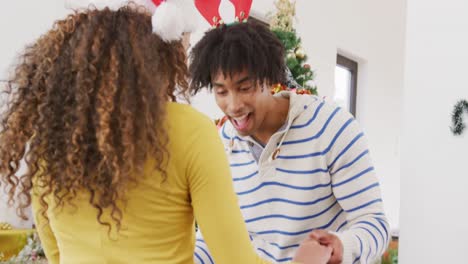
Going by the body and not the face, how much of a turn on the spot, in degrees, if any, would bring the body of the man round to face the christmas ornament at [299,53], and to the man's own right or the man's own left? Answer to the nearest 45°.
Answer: approximately 135° to the man's own right

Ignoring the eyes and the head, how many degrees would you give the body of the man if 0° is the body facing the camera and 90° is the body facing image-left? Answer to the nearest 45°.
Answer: approximately 45°

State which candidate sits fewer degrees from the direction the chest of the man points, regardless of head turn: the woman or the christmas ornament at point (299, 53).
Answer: the woman

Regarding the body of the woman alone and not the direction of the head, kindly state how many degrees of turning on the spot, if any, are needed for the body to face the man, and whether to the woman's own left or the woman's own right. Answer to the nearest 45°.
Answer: approximately 45° to the woman's own right

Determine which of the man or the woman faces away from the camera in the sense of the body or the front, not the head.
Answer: the woman

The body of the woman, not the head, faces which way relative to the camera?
away from the camera

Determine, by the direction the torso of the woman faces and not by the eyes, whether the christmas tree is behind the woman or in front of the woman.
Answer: in front

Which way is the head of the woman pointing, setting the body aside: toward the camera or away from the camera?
away from the camera

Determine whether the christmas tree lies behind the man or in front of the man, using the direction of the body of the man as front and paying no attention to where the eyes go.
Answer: behind

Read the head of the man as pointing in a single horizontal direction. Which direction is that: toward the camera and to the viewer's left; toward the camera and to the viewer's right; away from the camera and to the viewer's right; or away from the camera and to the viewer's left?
toward the camera and to the viewer's left

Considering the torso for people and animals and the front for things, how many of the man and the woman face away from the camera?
1

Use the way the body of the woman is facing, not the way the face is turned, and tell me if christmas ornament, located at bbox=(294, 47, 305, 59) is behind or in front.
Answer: in front
